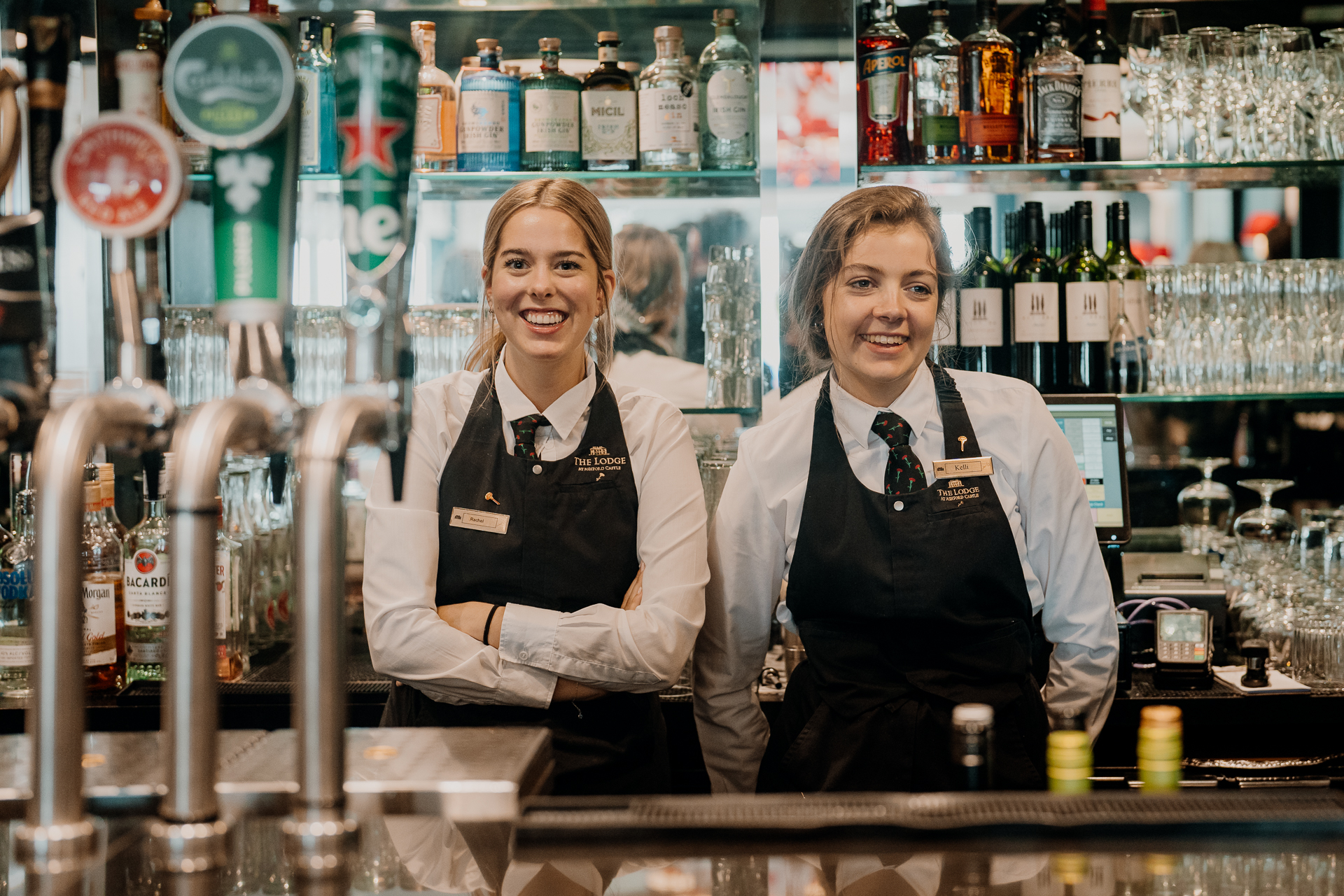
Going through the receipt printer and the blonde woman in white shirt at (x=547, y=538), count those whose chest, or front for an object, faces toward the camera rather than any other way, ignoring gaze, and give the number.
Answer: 2

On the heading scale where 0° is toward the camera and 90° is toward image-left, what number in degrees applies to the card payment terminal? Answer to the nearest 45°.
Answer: approximately 0°

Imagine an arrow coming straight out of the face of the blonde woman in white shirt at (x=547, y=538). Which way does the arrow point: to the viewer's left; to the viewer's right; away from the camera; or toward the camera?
toward the camera

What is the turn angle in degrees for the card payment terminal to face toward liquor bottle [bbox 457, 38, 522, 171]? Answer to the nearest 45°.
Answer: approximately 90° to its right

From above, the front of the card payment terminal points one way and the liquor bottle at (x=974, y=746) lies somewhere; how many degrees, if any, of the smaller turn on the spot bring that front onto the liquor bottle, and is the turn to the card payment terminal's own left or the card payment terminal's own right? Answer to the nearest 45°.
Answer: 0° — it already faces it

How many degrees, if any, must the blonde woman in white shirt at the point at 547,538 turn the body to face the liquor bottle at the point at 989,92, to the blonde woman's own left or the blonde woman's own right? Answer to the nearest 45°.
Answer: approximately 135° to the blonde woman's own left

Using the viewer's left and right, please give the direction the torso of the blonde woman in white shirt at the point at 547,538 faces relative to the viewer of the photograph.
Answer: facing the viewer

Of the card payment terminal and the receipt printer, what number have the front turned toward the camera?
2

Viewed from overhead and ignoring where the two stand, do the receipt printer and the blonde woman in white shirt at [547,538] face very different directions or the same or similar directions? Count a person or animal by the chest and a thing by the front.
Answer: same or similar directions
